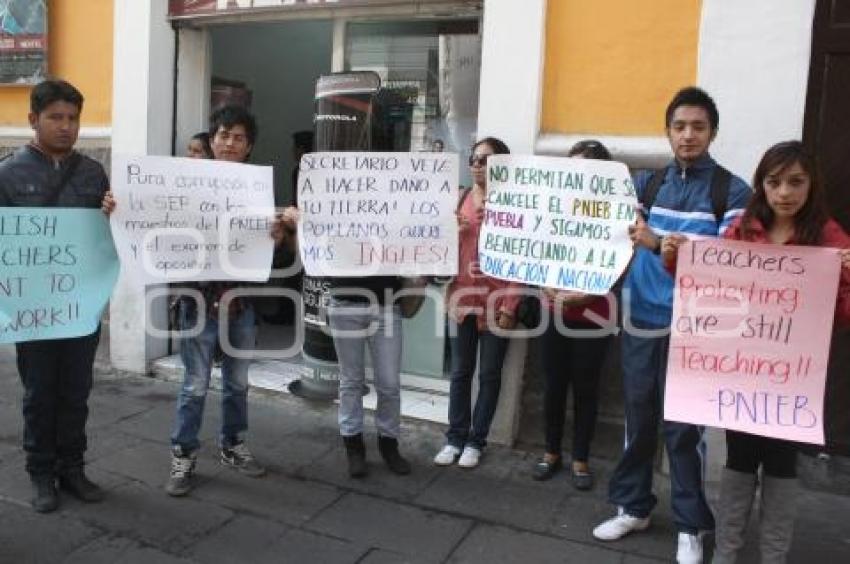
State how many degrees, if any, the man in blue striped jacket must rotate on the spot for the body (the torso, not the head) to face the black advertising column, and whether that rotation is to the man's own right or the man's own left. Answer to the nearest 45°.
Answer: approximately 135° to the man's own right

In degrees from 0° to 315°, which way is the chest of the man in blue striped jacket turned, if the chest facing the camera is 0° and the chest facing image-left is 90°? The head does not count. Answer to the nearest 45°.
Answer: approximately 0°

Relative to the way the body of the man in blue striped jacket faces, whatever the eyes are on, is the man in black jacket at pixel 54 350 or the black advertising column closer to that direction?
the man in black jacket

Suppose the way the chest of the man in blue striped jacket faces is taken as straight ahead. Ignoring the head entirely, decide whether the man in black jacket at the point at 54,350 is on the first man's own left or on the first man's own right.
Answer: on the first man's own right
